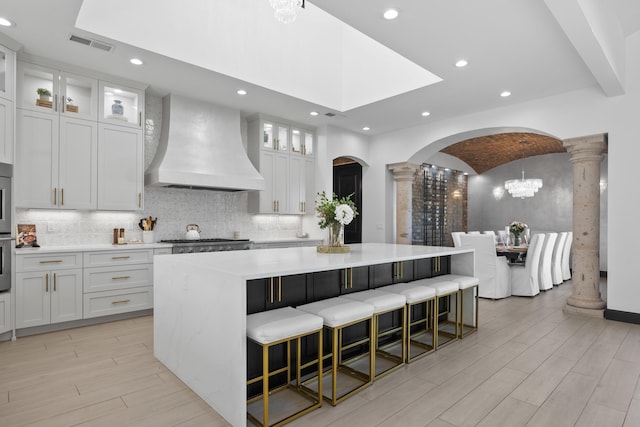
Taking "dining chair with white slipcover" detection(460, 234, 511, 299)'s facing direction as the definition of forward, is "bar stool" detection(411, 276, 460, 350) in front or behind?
behind

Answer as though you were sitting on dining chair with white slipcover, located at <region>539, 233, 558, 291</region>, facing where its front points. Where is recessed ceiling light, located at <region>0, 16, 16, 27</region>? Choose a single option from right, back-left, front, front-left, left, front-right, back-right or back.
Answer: front-left

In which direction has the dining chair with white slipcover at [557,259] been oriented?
to the viewer's left

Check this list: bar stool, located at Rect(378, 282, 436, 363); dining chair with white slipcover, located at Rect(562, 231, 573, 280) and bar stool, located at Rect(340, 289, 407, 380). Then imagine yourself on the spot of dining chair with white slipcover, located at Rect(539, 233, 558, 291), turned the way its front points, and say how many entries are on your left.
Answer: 2

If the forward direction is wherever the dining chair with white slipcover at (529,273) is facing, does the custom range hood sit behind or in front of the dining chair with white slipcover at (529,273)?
in front

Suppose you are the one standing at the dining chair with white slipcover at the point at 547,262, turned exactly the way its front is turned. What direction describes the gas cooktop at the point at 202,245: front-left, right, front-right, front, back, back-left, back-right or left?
front-left

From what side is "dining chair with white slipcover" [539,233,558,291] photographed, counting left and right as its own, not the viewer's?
left

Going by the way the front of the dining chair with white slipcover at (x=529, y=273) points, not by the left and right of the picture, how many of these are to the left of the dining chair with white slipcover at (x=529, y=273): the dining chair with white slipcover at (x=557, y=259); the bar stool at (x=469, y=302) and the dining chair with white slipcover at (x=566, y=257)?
1

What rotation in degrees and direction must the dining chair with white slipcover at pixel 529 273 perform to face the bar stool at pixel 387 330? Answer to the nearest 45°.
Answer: approximately 90° to its left
